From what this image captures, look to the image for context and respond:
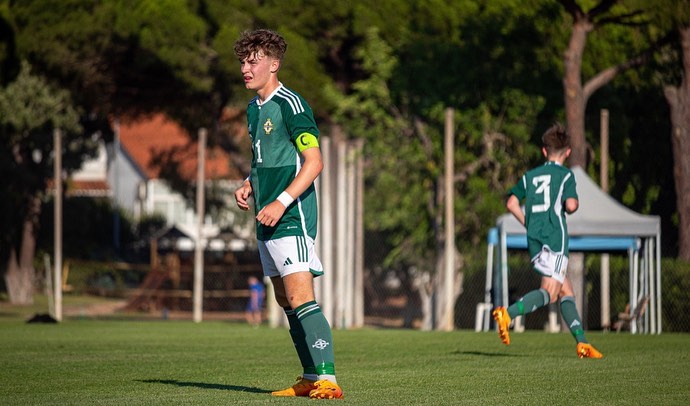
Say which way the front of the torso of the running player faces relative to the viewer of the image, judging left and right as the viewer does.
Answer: facing away from the viewer and to the right of the viewer

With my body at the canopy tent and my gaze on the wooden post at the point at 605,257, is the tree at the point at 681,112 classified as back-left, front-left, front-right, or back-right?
front-right

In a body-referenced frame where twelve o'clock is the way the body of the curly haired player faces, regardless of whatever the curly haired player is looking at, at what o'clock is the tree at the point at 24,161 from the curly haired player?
The tree is roughly at 4 o'clock from the curly haired player.

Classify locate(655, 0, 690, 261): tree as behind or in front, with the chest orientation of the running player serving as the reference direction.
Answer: in front

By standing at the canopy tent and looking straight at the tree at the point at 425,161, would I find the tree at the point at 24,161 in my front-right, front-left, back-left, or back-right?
front-left

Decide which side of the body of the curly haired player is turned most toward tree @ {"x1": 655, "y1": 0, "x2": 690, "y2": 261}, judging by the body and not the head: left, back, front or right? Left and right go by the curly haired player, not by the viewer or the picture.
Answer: back

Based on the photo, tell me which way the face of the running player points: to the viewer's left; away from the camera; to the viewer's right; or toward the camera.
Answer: away from the camera

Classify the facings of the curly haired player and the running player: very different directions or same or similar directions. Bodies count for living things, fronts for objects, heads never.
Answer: very different directions

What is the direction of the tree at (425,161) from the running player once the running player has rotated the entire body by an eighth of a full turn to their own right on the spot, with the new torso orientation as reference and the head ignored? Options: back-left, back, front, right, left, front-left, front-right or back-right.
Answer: left

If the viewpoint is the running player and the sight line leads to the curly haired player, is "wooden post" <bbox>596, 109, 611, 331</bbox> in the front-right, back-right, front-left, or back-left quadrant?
back-right

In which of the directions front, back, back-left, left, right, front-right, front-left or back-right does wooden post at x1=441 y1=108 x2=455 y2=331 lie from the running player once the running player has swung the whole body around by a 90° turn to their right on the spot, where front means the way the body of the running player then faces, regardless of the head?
back-left

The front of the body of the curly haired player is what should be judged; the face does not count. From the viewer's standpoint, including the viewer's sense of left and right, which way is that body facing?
facing the viewer and to the left of the viewer
